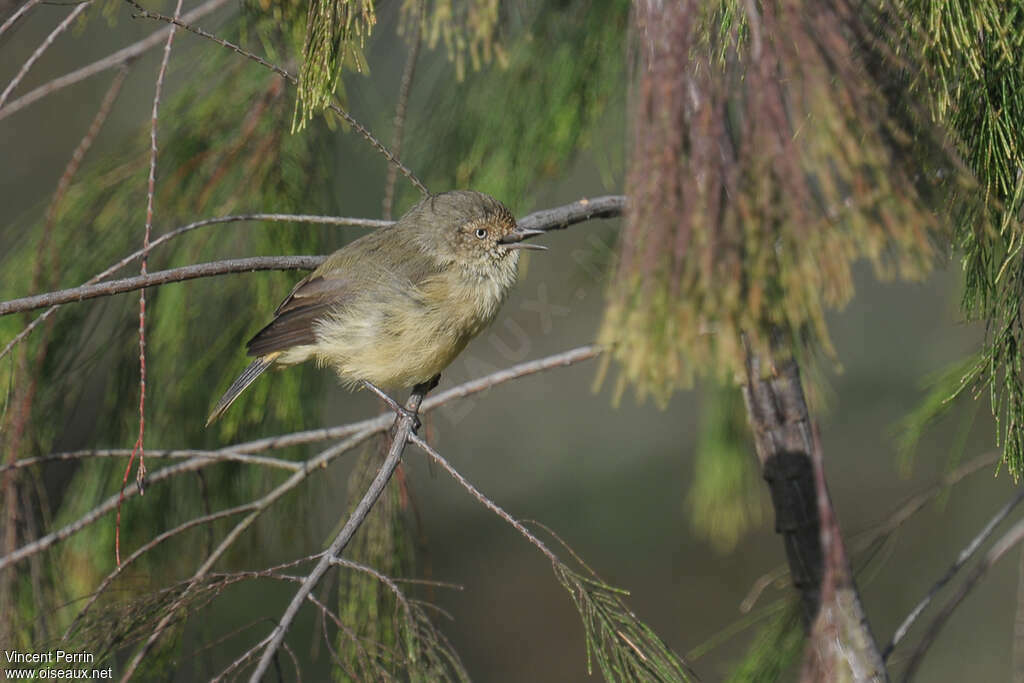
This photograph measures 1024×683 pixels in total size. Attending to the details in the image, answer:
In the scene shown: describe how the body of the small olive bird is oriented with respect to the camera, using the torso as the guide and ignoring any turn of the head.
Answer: to the viewer's right
